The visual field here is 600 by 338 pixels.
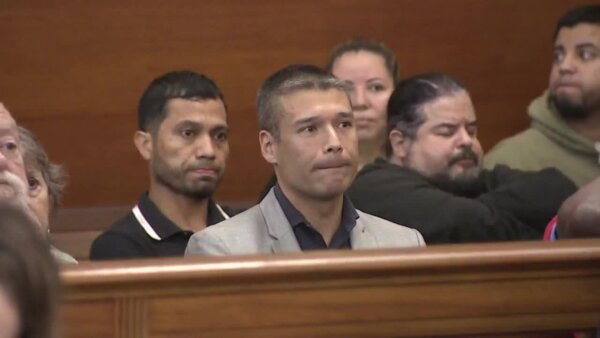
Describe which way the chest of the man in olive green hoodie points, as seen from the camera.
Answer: toward the camera

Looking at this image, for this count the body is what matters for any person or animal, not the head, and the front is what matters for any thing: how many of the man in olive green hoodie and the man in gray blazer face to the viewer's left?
0

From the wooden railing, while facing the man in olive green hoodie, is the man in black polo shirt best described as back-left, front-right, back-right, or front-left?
front-left

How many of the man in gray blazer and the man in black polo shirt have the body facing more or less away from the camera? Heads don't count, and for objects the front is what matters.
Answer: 0

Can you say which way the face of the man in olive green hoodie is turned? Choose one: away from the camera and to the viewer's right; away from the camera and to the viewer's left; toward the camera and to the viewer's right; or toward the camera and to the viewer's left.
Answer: toward the camera and to the viewer's left

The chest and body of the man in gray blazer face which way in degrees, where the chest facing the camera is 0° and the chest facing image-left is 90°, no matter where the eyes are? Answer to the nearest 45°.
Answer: approximately 315°

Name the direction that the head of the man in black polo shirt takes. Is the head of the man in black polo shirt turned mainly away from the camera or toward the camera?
toward the camera

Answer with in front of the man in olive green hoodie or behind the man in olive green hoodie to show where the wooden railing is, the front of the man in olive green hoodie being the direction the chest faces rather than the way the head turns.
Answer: in front

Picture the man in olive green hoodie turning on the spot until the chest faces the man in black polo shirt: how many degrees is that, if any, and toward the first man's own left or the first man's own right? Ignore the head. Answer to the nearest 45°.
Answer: approximately 45° to the first man's own right

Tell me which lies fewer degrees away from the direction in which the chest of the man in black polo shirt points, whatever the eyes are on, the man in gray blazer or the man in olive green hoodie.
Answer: the man in gray blazer

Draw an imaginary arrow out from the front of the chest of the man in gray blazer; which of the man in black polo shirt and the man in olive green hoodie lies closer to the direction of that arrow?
the man in olive green hoodie

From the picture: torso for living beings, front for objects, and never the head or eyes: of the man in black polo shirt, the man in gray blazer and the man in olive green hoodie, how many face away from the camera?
0

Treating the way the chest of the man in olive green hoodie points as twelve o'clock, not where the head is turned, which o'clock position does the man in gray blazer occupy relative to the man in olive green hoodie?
The man in gray blazer is roughly at 1 o'clock from the man in olive green hoodie.

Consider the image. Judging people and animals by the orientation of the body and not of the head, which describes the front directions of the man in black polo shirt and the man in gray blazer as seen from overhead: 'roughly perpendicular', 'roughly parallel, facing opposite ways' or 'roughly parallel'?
roughly parallel

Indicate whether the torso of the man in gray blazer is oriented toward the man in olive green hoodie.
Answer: no

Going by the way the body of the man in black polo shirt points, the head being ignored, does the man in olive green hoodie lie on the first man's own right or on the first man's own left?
on the first man's own left
